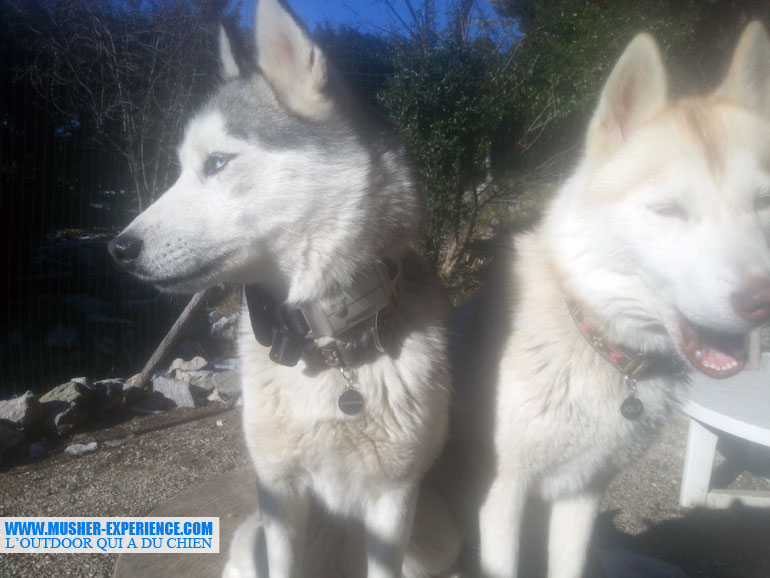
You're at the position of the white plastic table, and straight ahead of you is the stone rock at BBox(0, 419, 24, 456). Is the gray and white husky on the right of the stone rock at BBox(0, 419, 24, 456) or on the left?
left

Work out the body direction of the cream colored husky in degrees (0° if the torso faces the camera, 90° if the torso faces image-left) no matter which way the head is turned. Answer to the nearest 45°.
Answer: approximately 315°

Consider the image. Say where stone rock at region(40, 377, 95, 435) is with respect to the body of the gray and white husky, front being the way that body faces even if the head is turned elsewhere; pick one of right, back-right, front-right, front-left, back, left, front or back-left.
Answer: back-right

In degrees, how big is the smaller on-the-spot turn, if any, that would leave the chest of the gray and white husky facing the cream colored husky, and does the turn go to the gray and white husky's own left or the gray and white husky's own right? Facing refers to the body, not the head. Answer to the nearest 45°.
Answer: approximately 90° to the gray and white husky's own left

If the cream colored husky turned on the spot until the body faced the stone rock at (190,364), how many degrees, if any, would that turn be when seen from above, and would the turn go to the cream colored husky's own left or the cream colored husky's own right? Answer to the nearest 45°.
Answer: approximately 180°

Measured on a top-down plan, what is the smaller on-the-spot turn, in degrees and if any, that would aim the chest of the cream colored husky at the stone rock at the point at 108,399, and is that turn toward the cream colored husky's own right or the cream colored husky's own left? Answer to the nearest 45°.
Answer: approximately 135° to the cream colored husky's own right

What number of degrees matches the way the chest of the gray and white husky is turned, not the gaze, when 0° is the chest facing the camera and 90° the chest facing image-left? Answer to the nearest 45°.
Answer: approximately 0°

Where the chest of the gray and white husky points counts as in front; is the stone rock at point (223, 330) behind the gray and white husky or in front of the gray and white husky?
behind
